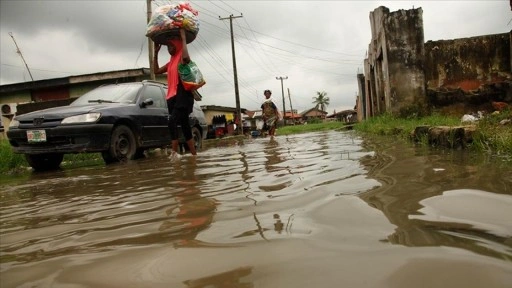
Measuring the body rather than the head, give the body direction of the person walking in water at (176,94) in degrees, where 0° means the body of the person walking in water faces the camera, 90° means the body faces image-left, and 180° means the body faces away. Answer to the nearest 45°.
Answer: approximately 45°

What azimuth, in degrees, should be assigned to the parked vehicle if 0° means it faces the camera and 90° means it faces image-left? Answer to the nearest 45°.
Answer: approximately 45°

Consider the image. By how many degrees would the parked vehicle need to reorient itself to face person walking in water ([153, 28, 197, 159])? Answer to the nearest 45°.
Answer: approximately 90° to its left

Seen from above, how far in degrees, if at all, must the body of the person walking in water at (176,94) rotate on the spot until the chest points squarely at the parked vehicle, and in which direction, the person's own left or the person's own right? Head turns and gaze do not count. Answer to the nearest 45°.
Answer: approximately 90° to the person's own right

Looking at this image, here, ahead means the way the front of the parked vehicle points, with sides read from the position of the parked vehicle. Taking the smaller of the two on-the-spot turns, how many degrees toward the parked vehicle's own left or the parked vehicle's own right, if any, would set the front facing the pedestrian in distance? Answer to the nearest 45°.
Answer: approximately 180°

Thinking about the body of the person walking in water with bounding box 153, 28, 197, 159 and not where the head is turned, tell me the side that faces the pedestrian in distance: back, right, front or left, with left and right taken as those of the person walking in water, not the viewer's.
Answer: back

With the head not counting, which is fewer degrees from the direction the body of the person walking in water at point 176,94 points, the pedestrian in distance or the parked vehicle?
the parked vehicle
